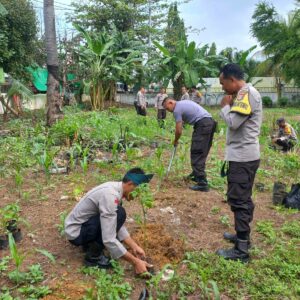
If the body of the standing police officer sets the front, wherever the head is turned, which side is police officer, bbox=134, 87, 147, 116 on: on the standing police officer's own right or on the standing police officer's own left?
on the standing police officer's own right

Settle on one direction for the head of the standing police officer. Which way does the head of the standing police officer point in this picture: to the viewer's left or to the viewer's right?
to the viewer's left

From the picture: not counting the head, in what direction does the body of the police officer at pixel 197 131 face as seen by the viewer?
to the viewer's left

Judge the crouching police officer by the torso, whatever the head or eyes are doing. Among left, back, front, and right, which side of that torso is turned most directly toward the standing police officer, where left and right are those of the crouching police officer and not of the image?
front

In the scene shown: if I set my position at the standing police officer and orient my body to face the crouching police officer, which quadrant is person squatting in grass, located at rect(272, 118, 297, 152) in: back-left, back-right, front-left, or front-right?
back-right

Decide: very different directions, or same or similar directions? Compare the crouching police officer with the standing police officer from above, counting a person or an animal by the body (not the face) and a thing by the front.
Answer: very different directions

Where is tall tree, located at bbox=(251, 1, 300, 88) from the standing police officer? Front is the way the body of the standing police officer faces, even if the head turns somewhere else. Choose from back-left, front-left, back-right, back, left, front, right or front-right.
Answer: right

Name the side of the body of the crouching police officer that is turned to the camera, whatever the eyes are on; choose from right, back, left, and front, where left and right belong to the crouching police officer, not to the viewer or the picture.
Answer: right

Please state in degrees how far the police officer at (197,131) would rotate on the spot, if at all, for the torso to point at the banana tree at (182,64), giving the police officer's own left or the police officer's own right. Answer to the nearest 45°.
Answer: approximately 90° to the police officer's own right

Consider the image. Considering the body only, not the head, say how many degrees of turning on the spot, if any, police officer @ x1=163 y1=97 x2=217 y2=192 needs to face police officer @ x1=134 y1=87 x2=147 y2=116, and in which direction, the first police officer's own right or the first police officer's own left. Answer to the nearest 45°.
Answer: approximately 90° to the first police officer's own right

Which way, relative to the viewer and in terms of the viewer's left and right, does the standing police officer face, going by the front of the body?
facing to the left of the viewer

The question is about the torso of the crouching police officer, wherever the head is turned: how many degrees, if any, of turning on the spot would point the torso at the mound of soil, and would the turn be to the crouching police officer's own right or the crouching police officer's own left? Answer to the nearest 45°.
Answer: approximately 45° to the crouching police officer's own left

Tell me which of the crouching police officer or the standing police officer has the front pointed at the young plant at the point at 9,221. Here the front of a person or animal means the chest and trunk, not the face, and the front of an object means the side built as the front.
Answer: the standing police officer

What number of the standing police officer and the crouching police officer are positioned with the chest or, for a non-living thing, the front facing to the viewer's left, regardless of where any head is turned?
1

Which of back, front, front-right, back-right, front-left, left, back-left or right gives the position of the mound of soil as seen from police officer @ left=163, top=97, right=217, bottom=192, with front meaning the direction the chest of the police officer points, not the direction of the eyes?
left
